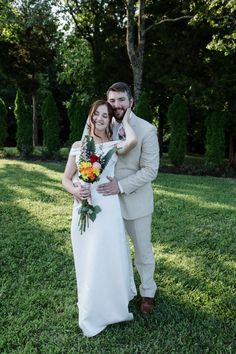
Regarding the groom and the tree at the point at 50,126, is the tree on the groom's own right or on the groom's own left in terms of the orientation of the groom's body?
on the groom's own right

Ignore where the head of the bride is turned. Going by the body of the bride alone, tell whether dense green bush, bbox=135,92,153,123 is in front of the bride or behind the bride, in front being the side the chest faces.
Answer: behind

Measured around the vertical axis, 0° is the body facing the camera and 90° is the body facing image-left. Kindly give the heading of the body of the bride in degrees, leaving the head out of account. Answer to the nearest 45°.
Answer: approximately 0°

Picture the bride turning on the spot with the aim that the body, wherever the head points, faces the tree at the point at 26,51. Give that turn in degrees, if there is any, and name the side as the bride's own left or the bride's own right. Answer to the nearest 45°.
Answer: approximately 180°

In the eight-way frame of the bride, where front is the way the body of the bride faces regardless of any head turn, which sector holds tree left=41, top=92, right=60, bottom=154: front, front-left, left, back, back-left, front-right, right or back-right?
back

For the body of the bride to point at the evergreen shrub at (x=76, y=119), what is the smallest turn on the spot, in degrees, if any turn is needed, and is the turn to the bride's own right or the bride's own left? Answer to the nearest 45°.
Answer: approximately 180°

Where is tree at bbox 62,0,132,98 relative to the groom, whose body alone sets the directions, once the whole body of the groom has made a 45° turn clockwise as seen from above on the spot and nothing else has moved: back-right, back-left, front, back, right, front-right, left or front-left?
right

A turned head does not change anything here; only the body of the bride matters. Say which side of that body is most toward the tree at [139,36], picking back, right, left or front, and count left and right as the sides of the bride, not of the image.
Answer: back

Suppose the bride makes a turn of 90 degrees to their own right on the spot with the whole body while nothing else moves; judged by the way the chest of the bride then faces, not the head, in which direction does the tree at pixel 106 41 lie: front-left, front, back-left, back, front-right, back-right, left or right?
right
